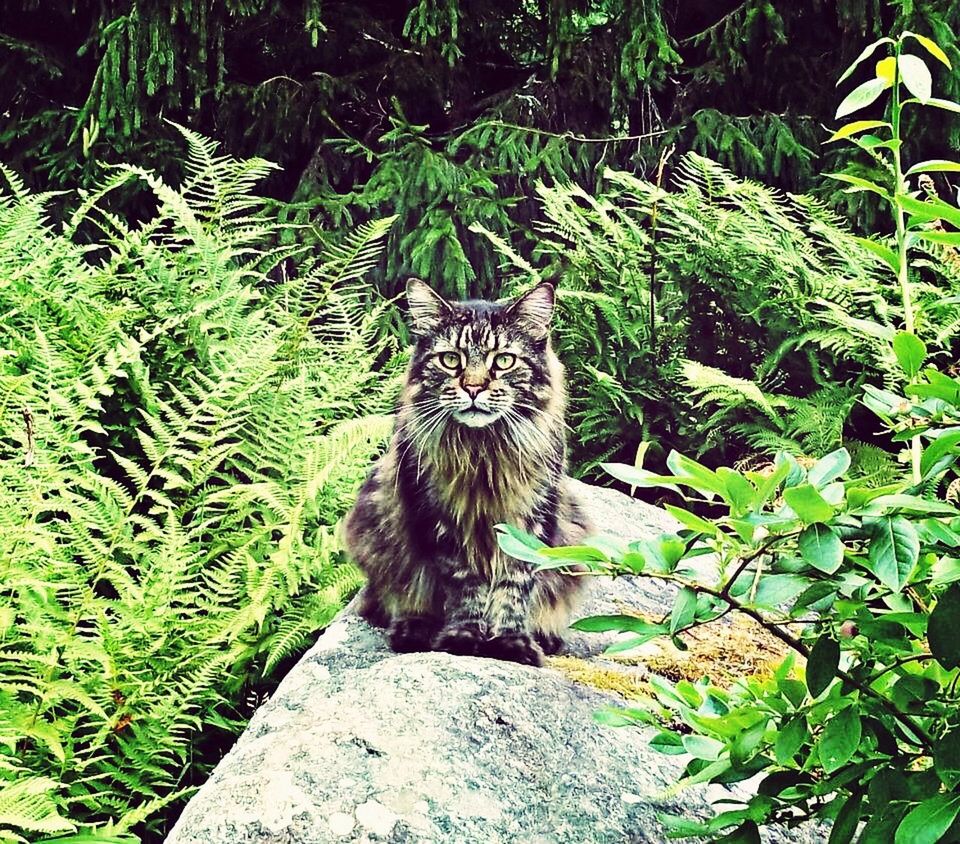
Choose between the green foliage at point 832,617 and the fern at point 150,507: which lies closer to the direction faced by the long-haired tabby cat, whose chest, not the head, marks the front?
the green foliage

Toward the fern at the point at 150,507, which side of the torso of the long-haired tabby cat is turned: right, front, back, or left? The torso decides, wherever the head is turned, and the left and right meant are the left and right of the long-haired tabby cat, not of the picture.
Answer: right

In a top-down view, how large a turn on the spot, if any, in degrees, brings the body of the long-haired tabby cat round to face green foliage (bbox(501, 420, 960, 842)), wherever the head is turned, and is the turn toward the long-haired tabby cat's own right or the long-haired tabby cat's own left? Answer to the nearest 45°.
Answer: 0° — it already faces it

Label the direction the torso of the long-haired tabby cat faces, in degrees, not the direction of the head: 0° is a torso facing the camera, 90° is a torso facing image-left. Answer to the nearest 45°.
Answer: approximately 0°
